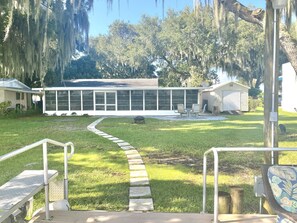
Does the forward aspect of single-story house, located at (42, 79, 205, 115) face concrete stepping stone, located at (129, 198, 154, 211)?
yes

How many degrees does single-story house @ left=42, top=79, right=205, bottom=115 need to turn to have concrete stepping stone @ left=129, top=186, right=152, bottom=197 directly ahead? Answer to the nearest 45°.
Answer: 0° — it already faces it

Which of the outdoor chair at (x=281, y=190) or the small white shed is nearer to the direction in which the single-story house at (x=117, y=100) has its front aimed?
the outdoor chair

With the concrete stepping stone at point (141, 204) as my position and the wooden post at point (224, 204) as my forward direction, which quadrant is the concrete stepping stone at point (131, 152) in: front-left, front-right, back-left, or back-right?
back-left

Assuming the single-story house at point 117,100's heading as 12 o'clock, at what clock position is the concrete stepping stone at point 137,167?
The concrete stepping stone is roughly at 12 o'clock from the single-story house.

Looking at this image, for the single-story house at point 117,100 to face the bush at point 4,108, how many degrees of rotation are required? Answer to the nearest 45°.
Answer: approximately 90° to its right

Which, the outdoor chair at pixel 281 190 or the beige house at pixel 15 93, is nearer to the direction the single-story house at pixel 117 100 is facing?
the outdoor chair

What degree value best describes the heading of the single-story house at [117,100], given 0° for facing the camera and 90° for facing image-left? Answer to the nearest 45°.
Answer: approximately 0°

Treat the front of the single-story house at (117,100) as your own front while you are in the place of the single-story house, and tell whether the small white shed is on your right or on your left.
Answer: on your left

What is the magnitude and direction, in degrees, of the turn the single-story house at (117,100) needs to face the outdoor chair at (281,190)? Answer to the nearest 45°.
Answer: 0° — it already faces it

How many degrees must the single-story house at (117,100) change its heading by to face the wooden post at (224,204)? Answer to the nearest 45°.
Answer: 0° — it already faces it

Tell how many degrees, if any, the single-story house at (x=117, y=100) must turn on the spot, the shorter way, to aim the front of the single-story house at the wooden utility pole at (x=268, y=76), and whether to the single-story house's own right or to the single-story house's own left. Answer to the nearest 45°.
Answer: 0° — it already faces it

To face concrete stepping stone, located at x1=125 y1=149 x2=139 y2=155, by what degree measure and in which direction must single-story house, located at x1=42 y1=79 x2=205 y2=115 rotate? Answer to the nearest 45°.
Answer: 0° — it already faces it
